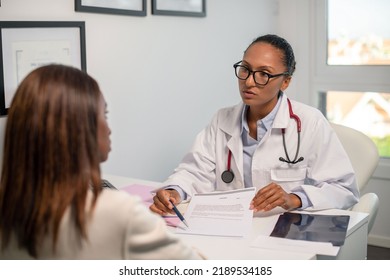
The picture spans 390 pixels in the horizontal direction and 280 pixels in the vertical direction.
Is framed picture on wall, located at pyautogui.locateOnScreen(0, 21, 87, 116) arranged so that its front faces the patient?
yes

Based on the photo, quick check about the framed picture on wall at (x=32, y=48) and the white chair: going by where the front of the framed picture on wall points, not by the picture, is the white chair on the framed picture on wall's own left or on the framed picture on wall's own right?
on the framed picture on wall's own left

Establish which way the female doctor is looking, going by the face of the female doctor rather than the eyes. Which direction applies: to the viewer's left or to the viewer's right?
to the viewer's left

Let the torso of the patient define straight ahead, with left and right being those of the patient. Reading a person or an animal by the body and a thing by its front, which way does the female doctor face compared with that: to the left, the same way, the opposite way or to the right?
the opposite way

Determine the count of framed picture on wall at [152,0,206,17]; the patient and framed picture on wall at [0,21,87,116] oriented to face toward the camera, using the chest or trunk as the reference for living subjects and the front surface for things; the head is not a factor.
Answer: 2

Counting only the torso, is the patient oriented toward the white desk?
yes

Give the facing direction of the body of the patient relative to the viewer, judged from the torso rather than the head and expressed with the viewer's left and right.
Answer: facing away from the viewer and to the right of the viewer

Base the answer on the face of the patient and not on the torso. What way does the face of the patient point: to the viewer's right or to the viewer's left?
to the viewer's right

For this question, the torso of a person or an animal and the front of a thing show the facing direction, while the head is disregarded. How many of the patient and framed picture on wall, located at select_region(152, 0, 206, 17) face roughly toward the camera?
1
